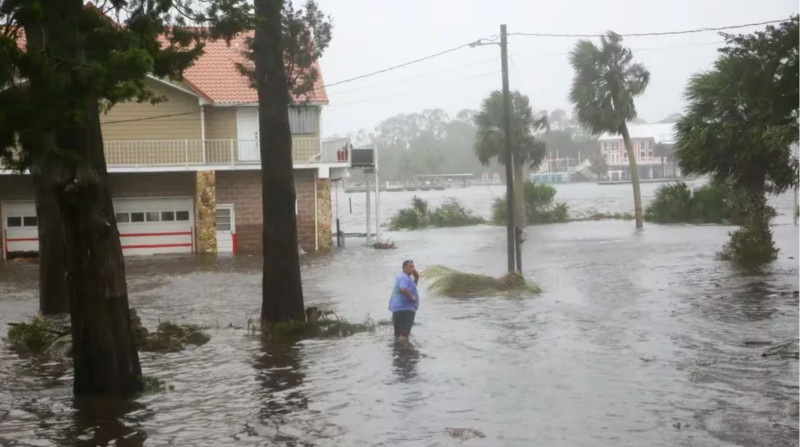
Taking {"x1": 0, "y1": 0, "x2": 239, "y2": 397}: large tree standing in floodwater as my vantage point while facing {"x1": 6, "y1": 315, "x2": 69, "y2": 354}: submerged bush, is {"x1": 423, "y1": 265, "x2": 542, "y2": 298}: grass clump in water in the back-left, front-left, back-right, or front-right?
front-right

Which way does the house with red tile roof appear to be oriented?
toward the camera

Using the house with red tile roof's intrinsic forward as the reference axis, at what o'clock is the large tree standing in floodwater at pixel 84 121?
The large tree standing in floodwater is roughly at 12 o'clock from the house with red tile roof.

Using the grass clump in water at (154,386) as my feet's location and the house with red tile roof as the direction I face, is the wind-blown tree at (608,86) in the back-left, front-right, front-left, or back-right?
front-right

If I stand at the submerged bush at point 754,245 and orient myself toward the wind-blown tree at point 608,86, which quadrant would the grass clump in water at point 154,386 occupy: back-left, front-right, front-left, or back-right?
back-left

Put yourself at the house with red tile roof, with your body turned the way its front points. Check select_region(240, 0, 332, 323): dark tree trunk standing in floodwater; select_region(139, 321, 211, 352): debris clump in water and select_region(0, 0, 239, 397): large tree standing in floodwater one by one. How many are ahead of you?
3

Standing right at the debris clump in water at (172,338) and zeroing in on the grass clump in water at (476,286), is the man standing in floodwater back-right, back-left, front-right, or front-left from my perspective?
front-right

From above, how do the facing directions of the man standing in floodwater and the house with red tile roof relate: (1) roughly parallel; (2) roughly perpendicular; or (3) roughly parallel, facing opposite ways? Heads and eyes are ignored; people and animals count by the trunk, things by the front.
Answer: roughly perpendicular

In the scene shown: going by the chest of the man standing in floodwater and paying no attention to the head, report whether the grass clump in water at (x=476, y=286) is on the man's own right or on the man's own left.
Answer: on the man's own left

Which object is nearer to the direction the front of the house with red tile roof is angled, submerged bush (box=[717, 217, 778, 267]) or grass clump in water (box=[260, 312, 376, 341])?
the grass clump in water

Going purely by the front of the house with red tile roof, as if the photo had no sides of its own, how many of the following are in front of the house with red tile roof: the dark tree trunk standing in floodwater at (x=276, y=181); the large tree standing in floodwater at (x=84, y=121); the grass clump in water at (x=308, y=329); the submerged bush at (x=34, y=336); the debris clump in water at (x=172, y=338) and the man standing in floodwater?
6
